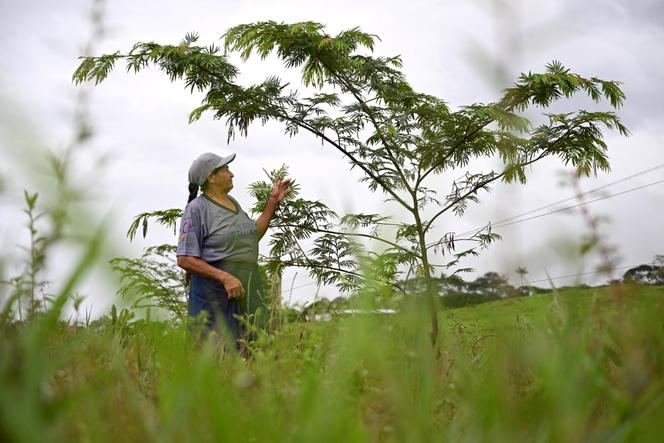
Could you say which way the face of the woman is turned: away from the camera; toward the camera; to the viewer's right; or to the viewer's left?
to the viewer's right

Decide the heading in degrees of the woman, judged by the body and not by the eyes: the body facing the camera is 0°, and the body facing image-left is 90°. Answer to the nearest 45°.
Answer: approximately 315°
